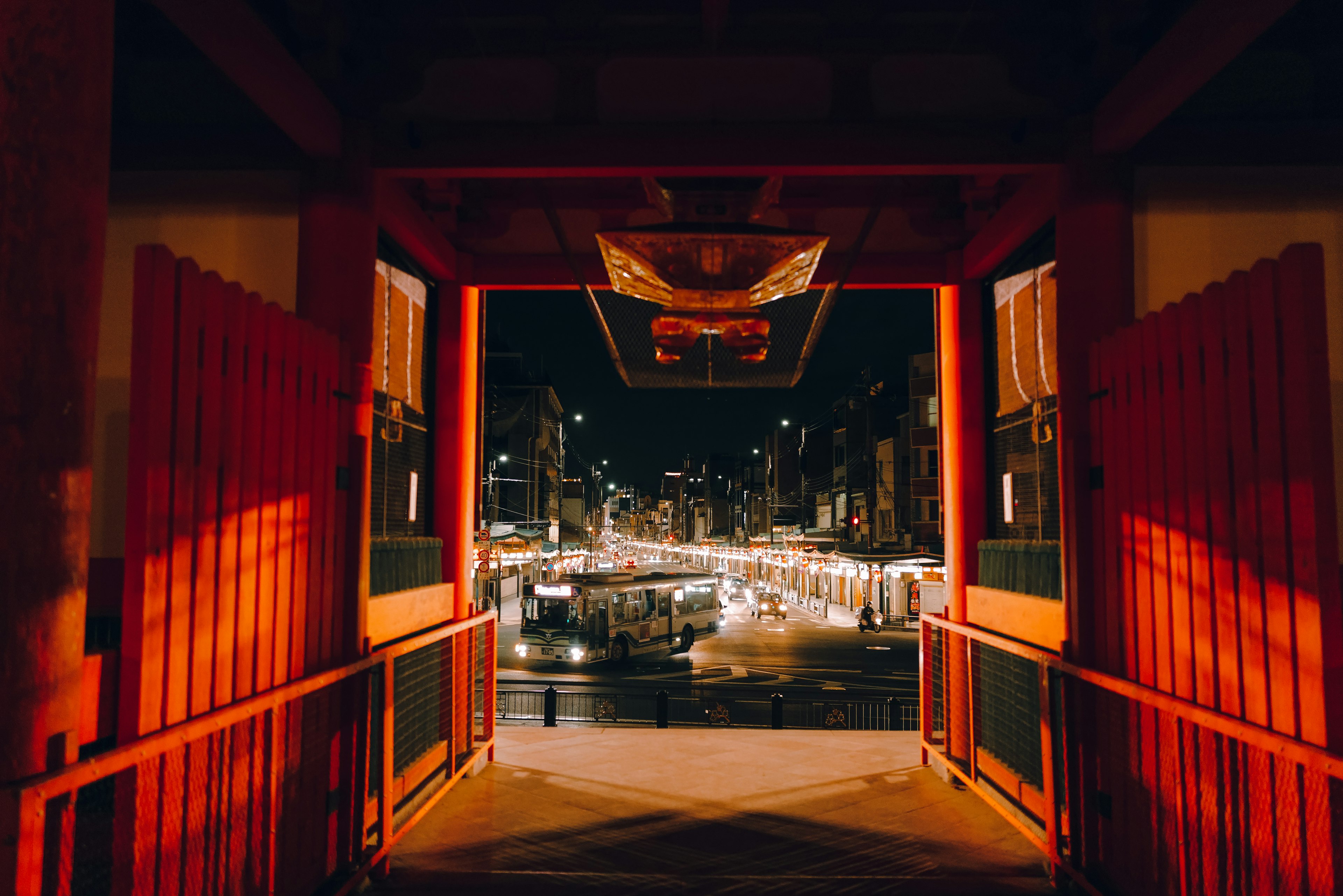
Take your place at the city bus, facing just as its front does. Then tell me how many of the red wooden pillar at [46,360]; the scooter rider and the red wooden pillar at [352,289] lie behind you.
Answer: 1

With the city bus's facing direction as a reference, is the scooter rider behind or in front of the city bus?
behind

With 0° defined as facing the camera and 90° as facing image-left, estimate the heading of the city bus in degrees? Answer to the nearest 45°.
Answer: approximately 45°

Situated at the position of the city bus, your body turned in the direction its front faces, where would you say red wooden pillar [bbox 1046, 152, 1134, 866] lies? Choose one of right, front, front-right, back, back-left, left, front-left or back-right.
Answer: front-left

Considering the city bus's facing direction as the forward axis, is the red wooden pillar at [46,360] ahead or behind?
ahead

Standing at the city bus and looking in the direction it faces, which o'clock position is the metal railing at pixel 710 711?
The metal railing is roughly at 10 o'clock from the city bus.

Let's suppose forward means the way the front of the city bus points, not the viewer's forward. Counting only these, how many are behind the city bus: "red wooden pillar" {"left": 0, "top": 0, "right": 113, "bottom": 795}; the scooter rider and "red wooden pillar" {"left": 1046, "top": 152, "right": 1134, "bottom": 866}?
1

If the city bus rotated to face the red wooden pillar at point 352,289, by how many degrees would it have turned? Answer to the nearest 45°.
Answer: approximately 45° to its left

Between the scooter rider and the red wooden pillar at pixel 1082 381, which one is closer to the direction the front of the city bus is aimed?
the red wooden pillar
